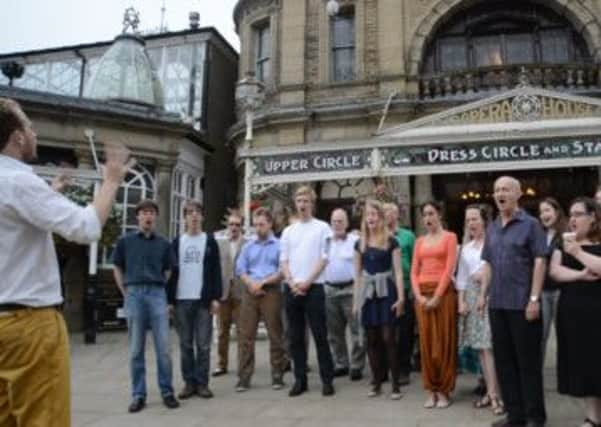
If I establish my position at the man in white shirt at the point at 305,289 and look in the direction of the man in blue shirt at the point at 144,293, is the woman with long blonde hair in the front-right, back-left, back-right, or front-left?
back-left

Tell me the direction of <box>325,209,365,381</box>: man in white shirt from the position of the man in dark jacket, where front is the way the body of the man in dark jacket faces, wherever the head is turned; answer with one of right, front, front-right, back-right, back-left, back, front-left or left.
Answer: left

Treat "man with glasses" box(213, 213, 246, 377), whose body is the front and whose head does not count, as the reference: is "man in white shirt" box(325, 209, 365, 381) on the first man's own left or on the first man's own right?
on the first man's own left

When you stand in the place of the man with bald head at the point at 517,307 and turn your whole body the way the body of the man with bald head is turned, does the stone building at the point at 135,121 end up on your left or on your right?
on your right

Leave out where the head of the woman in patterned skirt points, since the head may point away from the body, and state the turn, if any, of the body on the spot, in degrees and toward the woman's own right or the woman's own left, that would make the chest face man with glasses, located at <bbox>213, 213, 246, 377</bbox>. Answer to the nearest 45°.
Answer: approximately 45° to the woman's own right

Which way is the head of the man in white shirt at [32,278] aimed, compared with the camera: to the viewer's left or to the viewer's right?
to the viewer's right

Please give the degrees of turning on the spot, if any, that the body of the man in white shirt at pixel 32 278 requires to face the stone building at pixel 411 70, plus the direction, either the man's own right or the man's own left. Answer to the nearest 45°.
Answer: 0° — they already face it

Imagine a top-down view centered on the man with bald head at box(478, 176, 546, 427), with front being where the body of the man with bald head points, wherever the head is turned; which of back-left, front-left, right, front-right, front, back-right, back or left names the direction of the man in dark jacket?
front-right
